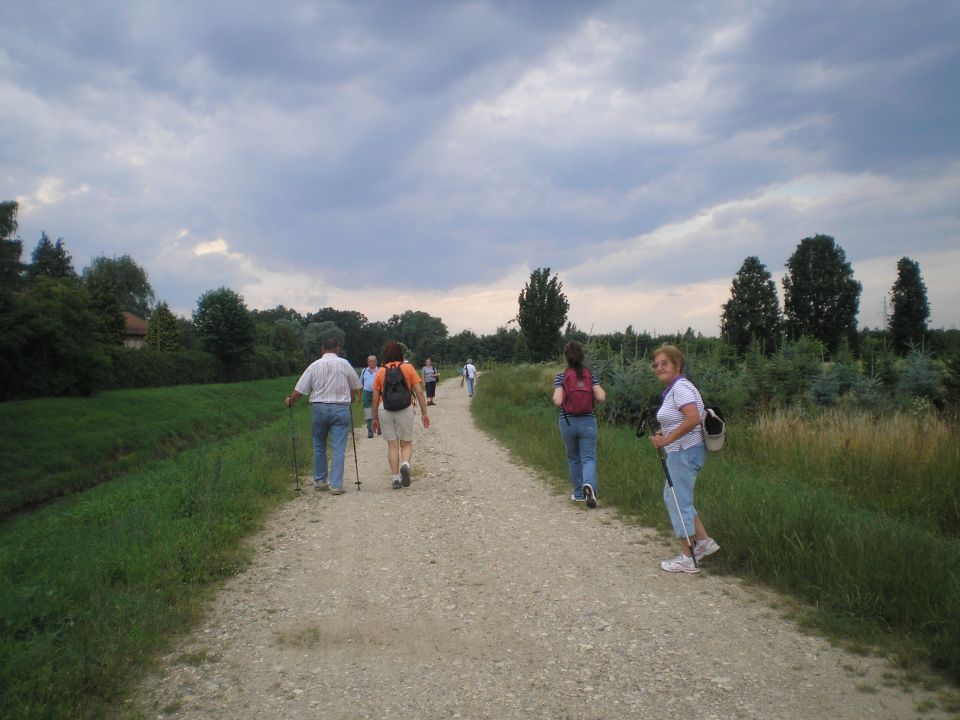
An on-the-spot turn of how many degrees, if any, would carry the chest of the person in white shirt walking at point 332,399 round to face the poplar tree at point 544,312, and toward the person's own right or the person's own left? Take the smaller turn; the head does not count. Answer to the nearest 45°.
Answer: approximately 45° to the person's own right

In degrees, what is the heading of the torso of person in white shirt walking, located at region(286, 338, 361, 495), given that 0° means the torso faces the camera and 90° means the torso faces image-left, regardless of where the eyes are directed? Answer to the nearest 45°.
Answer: approximately 180°

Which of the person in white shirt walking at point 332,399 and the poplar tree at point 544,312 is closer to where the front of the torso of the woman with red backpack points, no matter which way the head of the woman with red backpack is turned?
the poplar tree

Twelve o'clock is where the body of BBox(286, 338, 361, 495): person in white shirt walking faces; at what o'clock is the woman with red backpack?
The woman with red backpack is roughly at 4 o'clock from the person in white shirt walking.

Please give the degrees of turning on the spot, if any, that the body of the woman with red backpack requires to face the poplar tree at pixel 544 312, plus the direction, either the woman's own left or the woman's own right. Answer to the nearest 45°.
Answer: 0° — they already face it

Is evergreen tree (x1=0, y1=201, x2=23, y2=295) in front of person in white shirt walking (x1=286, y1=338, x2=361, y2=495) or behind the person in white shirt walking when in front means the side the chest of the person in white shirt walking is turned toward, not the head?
in front

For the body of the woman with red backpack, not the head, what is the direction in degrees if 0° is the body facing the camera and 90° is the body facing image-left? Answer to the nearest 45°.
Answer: approximately 180°

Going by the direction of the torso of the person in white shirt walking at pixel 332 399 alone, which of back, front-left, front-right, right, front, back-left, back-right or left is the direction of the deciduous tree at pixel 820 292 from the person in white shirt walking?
front-right

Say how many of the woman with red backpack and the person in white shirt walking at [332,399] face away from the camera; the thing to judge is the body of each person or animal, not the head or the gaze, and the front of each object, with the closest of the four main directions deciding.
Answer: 2

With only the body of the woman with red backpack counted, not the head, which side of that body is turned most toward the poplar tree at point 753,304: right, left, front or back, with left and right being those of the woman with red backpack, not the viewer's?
front

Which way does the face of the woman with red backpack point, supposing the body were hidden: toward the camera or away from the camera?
away from the camera
